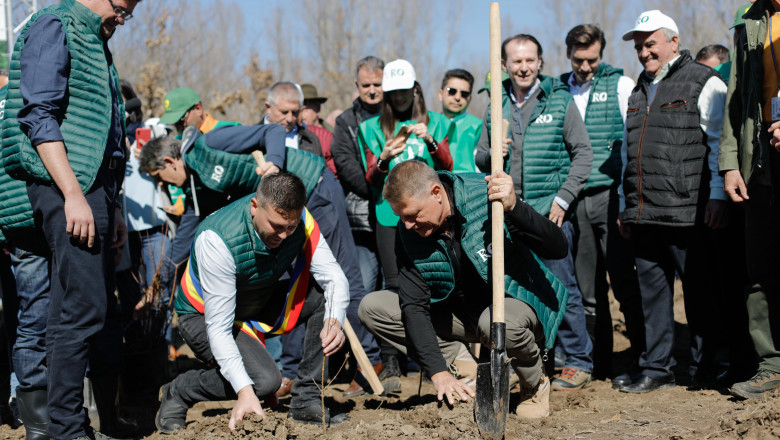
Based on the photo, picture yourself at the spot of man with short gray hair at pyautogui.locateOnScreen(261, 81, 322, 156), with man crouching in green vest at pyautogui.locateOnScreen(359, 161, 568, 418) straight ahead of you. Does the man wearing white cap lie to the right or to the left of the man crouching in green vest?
left

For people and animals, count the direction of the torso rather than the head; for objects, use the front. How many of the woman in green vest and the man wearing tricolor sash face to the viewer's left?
0

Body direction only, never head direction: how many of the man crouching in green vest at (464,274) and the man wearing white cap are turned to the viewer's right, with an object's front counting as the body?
0

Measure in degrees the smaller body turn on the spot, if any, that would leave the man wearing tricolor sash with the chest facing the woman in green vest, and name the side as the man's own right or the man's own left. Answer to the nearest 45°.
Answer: approximately 90° to the man's own left

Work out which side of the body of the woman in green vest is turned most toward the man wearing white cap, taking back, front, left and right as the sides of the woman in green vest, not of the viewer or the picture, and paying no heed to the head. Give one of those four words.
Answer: left

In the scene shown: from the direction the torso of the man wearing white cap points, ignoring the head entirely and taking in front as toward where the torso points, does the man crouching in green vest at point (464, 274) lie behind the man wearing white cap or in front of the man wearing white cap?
in front

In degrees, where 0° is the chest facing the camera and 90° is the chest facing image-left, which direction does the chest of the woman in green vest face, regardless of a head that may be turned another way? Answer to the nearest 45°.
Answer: approximately 0°

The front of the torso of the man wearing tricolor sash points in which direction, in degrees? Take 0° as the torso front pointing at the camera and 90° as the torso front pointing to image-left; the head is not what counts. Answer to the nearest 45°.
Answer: approximately 315°

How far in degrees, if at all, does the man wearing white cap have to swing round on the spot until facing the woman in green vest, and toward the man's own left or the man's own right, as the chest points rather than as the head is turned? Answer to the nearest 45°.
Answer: approximately 45° to the man's own right

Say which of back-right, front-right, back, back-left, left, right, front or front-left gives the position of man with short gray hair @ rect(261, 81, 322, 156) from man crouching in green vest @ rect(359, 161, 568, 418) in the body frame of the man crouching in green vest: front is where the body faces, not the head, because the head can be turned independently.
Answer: right
